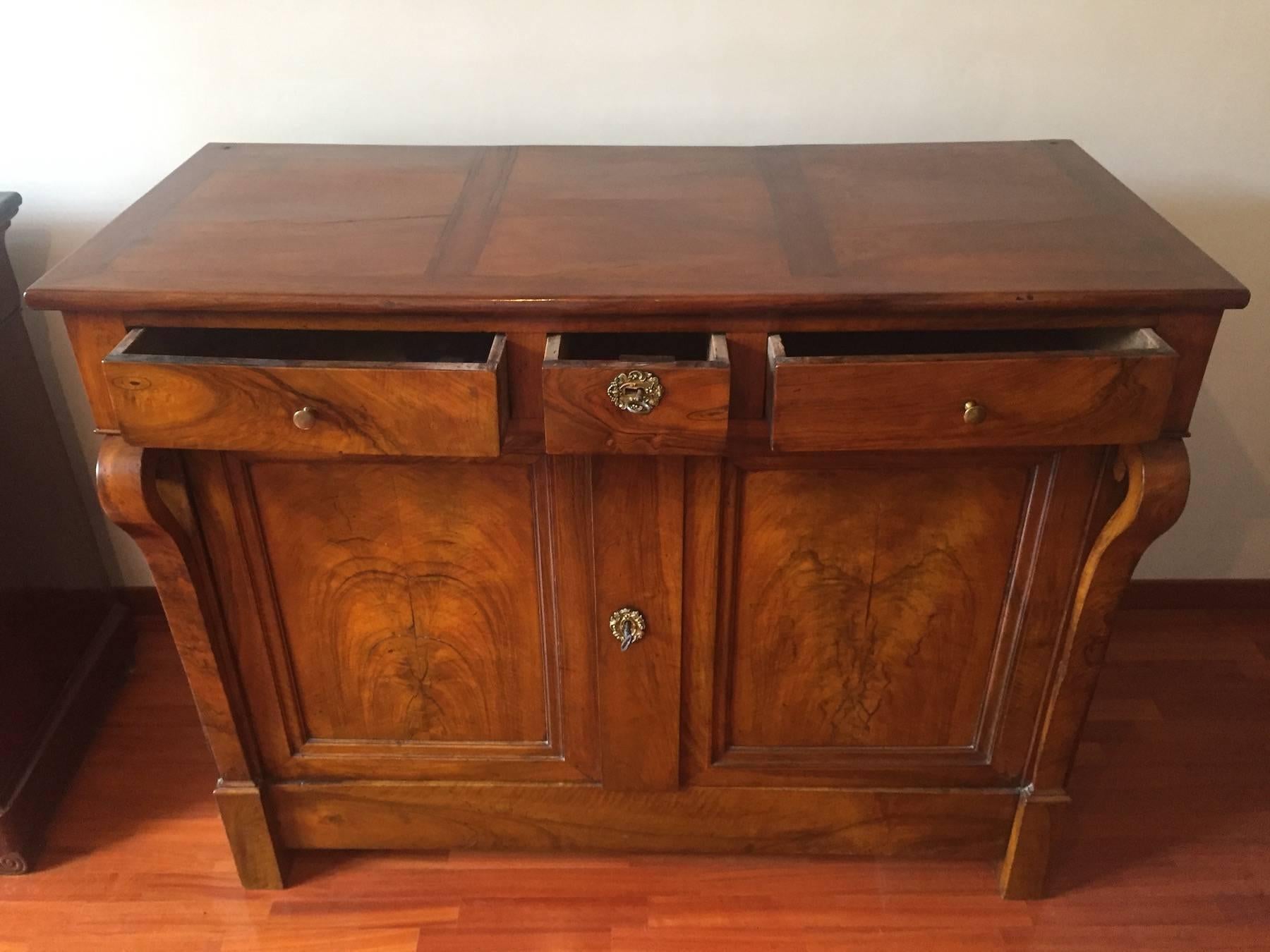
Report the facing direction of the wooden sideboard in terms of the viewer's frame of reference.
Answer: facing the viewer

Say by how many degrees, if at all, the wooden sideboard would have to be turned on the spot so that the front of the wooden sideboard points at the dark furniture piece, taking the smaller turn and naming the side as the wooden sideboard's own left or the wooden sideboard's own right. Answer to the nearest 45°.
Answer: approximately 90° to the wooden sideboard's own right
